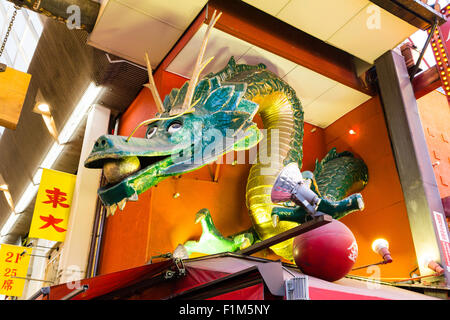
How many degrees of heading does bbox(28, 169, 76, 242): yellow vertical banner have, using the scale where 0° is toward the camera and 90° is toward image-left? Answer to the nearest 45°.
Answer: approximately 0°

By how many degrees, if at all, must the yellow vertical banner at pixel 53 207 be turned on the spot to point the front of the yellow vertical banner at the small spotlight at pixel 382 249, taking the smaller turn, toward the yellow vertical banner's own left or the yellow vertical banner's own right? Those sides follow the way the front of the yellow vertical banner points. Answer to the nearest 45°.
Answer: approximately 45° to the yellow vertical banner's own left

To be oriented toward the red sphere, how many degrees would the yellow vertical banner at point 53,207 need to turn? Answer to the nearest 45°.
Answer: approximately 45° to its left

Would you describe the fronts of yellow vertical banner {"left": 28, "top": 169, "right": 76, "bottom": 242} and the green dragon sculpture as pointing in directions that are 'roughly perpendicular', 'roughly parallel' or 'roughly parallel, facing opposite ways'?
roughly perpendicular

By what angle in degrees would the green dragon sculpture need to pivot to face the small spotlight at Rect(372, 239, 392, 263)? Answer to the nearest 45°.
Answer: approximately 135° to its left

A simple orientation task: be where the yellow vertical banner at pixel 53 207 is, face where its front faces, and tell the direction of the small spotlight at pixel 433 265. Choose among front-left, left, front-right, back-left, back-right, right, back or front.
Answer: front-left

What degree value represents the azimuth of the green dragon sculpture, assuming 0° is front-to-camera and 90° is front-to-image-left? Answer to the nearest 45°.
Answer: approximately 45°
